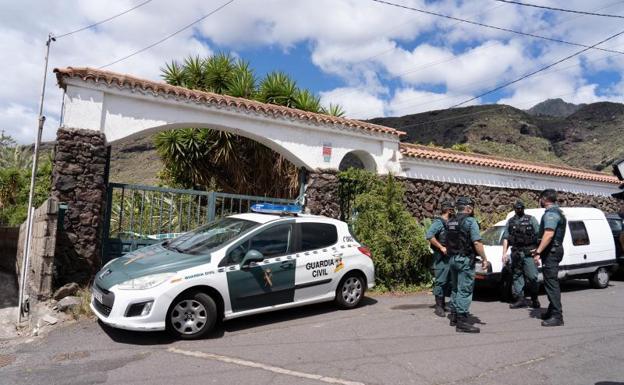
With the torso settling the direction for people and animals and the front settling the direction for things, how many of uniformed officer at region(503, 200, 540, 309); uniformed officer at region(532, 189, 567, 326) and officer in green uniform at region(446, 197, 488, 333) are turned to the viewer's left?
1

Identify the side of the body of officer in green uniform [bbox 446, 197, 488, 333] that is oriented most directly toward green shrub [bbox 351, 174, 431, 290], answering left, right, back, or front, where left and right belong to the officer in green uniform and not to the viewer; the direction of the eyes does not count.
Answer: left

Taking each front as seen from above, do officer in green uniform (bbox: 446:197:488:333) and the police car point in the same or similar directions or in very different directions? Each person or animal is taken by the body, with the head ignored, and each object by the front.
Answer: very different directions

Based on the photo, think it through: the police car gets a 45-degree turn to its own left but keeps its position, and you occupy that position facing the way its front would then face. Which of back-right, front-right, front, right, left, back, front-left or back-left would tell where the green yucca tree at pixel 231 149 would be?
back

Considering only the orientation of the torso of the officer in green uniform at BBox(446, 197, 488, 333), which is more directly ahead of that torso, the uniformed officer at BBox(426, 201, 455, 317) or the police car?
the uniformed officer

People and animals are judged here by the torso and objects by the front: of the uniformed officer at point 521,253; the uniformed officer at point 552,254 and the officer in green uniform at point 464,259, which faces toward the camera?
the uniformed officer at point 521,253

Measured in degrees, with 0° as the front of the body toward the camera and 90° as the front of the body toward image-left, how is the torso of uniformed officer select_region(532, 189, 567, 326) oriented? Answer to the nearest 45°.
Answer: approximately 90°

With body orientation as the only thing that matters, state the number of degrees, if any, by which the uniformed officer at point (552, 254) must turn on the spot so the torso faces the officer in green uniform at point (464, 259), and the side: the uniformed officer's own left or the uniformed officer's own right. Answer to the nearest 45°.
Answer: approximately 45° to the uniformed officer's own left

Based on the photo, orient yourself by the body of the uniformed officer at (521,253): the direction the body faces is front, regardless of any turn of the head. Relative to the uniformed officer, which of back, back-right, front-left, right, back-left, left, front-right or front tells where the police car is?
front-right
